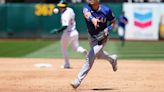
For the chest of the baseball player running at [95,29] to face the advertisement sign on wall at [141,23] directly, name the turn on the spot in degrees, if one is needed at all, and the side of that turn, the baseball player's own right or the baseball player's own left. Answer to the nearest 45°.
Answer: approximately 135° to the baseball player's own right

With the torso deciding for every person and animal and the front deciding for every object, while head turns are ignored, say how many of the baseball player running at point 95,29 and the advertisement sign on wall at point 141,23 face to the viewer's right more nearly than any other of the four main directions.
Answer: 0

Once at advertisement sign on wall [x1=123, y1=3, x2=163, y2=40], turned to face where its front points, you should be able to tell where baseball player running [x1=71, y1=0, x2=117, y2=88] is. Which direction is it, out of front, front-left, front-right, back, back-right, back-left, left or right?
front

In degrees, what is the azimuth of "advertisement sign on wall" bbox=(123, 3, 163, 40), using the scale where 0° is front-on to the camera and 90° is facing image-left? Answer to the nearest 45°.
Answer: approximately 0°

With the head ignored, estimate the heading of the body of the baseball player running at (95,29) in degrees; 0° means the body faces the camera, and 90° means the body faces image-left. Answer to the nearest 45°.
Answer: approximately 45°
